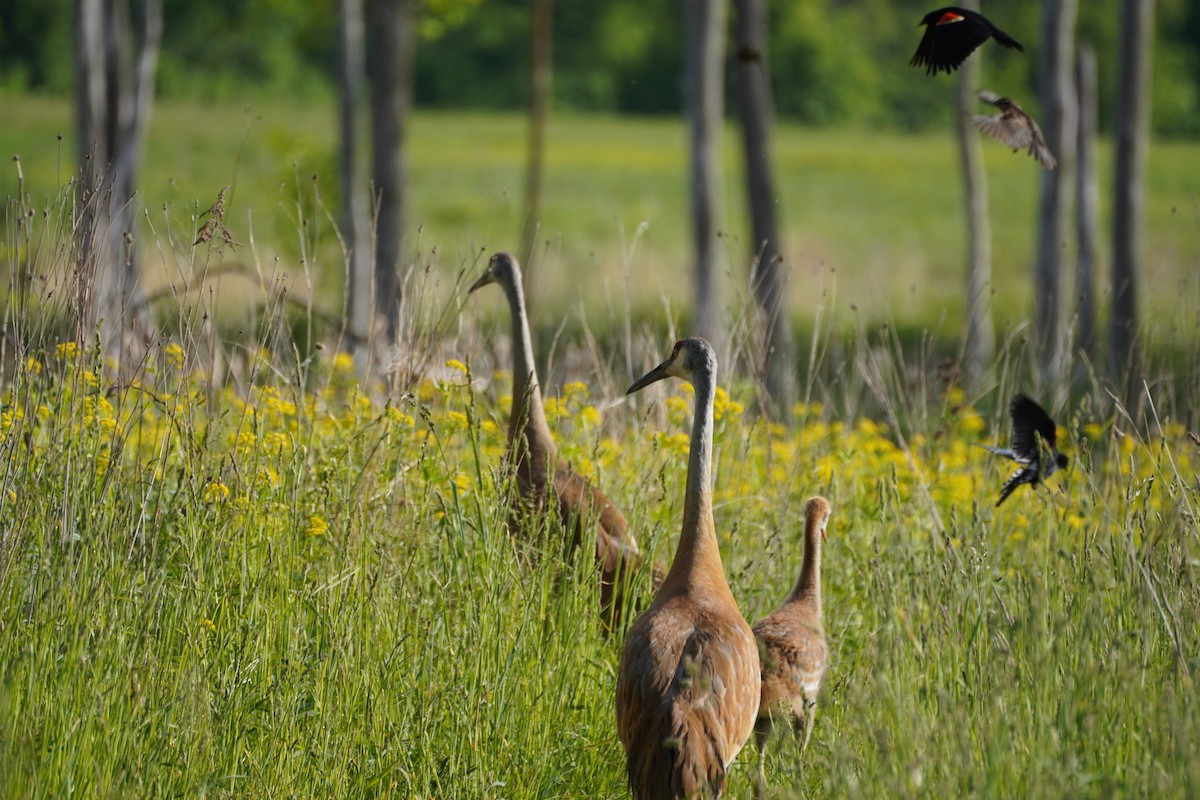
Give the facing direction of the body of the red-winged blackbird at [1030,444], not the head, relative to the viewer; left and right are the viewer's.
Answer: facing to the right of the viewer

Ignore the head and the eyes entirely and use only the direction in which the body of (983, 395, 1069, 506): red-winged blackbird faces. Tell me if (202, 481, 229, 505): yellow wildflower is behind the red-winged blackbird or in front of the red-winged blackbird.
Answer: behind

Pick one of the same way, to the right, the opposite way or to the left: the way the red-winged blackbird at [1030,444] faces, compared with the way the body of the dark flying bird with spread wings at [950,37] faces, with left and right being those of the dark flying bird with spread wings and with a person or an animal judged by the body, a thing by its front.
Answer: the opposite way

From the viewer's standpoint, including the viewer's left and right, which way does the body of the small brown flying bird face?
facing to the left of the viewer

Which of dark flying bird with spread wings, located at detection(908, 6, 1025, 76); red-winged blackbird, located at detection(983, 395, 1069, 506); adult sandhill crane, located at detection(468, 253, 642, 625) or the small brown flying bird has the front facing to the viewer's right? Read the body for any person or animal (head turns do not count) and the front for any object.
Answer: the red-winged blackbird

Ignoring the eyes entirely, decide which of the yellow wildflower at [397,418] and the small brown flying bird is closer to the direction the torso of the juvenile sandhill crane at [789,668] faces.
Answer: the small brown flying bird

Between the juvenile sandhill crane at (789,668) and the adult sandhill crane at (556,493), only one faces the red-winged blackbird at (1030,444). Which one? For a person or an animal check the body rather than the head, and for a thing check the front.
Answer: the juvenile sandhill crane at (789,668)

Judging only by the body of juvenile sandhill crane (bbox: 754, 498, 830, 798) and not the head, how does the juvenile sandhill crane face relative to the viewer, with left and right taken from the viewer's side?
facing away from the viewer and to the right of the viewer

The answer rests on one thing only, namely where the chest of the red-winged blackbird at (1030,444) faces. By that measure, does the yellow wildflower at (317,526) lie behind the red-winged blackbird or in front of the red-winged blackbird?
behind

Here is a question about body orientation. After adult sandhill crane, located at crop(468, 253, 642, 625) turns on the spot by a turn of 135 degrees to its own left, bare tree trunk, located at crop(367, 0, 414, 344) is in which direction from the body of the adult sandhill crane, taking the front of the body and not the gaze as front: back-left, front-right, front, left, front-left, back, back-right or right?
back-left
